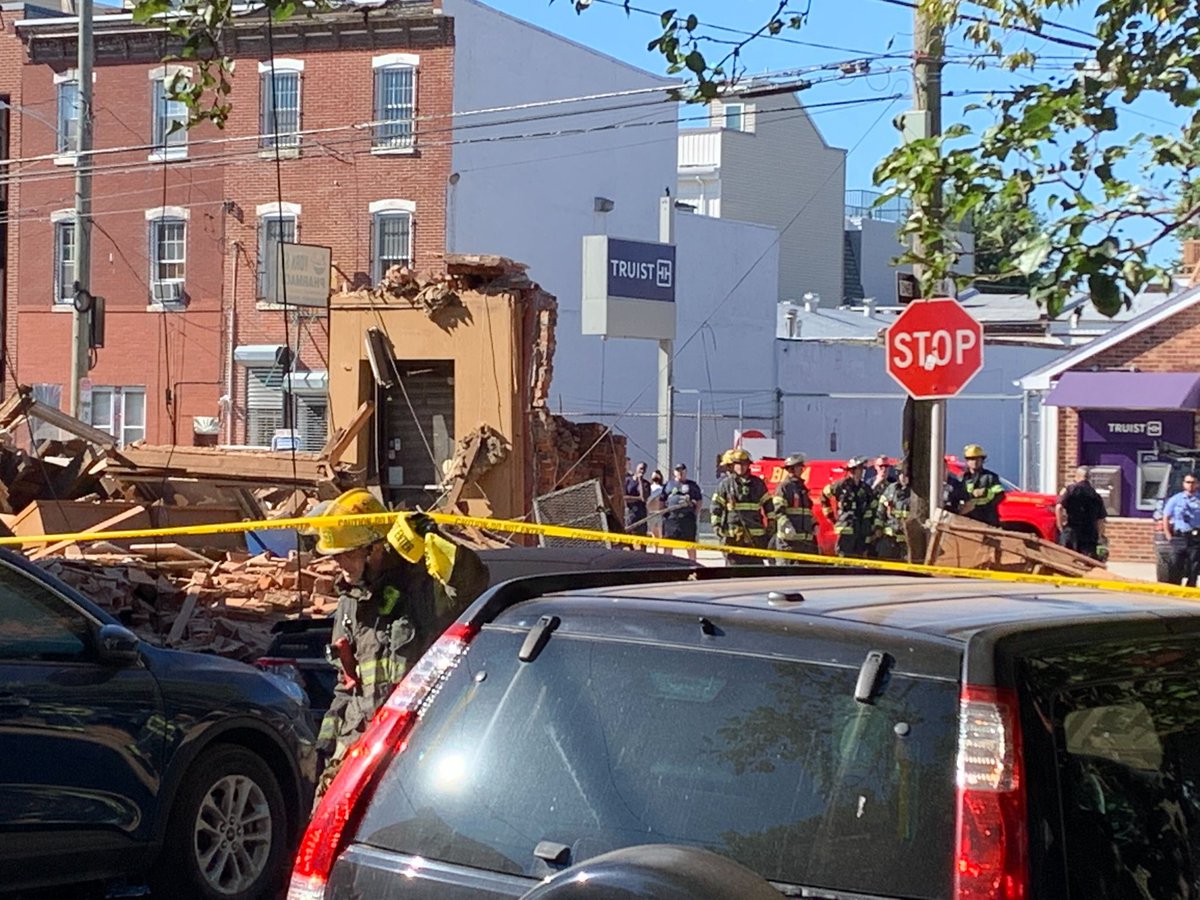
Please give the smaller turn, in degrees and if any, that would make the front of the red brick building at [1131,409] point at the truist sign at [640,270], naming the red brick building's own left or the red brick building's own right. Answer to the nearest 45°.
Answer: approximately 90° to the red brick building's own right

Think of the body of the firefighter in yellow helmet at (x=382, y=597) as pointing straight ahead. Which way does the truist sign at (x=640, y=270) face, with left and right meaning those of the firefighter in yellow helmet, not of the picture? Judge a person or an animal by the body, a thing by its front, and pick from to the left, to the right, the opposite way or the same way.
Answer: to the left

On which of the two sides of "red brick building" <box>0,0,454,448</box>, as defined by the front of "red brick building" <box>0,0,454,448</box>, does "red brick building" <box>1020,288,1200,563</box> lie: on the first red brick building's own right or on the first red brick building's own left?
on the first red brick building's own left

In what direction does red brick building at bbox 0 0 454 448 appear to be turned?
toward the camera

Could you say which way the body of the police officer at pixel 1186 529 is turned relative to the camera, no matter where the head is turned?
toward the camera

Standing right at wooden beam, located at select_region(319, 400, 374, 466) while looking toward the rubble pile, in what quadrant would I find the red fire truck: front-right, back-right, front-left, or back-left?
back-left

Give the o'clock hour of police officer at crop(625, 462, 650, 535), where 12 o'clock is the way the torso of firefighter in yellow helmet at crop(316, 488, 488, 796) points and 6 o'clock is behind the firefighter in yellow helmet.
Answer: The police officer is roughly at 5 o'clock from the firefighter in yellow helmet.

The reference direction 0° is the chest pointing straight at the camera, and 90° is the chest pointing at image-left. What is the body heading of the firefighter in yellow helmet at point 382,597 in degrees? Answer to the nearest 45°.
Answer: approximately 45°

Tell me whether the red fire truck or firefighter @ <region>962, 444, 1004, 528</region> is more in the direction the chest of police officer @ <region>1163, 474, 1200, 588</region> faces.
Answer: the firefighter

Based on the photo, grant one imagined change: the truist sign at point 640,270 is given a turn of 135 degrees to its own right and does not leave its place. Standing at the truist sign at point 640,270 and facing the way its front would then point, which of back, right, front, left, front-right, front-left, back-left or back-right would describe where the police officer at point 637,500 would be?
left

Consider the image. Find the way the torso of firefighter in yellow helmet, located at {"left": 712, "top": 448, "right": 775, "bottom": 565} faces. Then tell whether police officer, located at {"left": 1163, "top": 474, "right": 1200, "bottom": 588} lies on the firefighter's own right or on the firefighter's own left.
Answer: on the firefighter's own left

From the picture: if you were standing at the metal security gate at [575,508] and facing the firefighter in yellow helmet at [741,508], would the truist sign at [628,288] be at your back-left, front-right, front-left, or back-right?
front-left

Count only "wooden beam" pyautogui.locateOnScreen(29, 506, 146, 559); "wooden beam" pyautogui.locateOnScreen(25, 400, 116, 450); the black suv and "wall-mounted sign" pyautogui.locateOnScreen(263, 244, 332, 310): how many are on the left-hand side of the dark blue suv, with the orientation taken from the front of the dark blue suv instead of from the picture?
3

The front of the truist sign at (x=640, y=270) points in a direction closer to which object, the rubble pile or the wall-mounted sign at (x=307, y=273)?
the rubble pile
